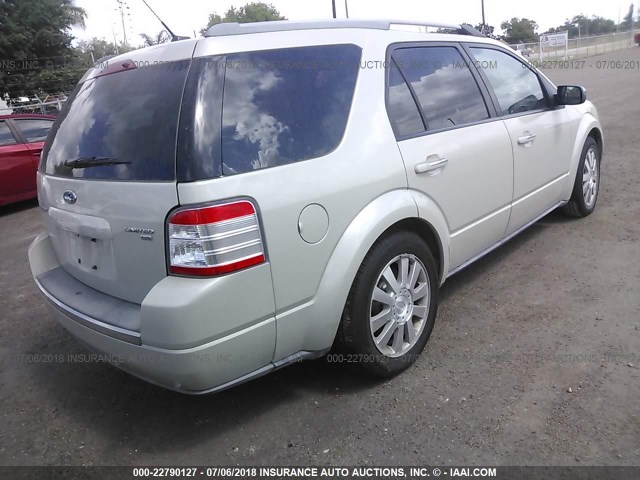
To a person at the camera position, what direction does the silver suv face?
facing away from the viewer and to the right of the viewer

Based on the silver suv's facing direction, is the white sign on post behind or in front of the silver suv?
in front

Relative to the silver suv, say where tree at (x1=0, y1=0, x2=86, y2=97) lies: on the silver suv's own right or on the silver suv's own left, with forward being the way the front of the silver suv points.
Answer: on the silver suv's own left

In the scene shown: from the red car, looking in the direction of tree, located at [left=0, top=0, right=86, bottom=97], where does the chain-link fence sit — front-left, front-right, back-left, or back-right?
front-right

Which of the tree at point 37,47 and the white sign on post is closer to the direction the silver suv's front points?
the white sign on post

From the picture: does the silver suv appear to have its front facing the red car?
no

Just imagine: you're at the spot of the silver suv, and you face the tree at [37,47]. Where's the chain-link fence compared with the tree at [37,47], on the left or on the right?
right

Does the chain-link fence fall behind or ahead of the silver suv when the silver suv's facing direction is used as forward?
ahead
